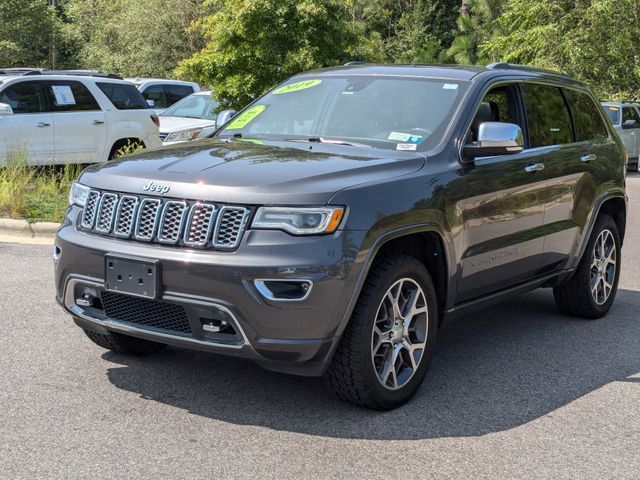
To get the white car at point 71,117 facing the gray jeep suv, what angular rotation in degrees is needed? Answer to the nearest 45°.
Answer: approximately 90° to its left

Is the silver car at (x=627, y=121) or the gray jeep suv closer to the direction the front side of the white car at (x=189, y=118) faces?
the gray jeep suv

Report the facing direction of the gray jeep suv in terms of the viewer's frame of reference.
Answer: facing the viewer and to the left of the viewer

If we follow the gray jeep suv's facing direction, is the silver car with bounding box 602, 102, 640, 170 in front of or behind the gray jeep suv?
behind

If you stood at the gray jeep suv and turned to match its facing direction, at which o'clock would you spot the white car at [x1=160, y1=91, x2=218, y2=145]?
The white car is roughly at 4 o'clock from the gray jeep suv.

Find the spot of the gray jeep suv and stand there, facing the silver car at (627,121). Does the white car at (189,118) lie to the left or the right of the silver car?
left

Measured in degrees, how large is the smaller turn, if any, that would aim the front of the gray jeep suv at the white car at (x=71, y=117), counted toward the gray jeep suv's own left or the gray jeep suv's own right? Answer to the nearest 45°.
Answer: approximately 90° to the gray jeep suv's own right

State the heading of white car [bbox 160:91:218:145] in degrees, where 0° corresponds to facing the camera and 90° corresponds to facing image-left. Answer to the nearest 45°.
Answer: approximately 45°

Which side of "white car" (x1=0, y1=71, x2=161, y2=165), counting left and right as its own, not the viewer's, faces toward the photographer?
left
